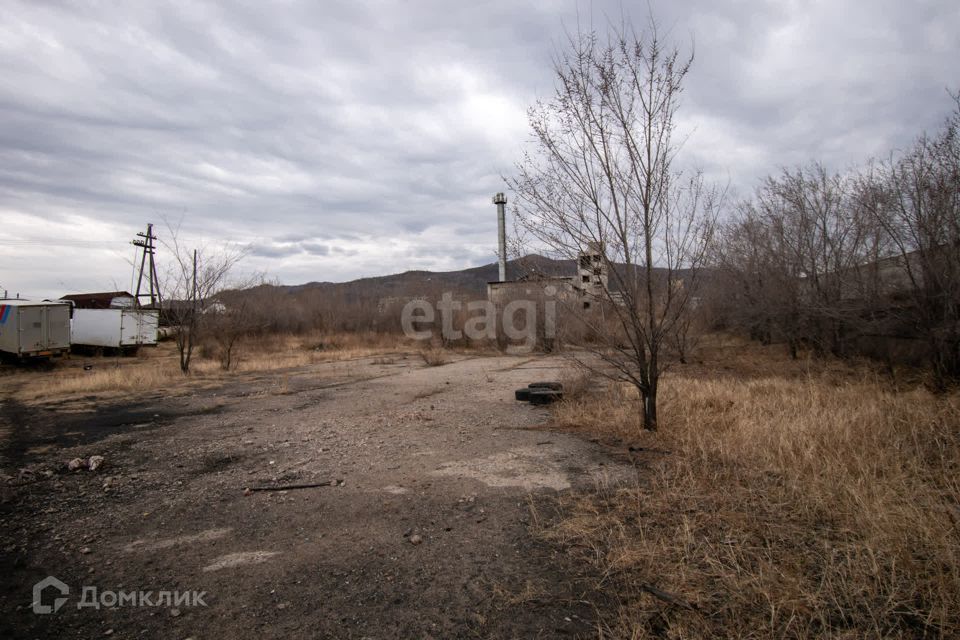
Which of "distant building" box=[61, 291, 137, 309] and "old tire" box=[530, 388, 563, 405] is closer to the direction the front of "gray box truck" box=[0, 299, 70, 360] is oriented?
the distant building

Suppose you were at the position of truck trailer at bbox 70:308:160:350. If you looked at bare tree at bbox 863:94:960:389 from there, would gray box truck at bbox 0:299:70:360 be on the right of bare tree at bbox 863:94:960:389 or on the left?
right

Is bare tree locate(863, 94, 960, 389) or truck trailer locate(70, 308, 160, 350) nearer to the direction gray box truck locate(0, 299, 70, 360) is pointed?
the truck trailer

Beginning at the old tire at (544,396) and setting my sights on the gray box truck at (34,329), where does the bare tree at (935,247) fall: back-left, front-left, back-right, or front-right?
back-right

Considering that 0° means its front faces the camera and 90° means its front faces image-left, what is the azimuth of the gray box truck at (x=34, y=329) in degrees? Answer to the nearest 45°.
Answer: approximately 135°

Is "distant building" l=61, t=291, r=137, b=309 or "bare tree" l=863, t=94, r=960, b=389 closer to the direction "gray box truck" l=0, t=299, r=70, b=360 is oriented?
the distant building

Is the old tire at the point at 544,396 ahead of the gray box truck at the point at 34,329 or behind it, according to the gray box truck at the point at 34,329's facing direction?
behind

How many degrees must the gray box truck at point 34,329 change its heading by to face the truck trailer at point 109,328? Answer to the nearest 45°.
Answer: approximately 90° to its right

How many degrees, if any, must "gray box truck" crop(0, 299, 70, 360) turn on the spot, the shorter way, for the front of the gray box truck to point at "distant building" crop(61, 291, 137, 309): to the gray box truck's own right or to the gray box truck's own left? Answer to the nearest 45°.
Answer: approximately 45° to the gray box truck's own right

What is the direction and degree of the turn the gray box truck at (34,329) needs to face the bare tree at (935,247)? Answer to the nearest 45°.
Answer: approximately 180°
